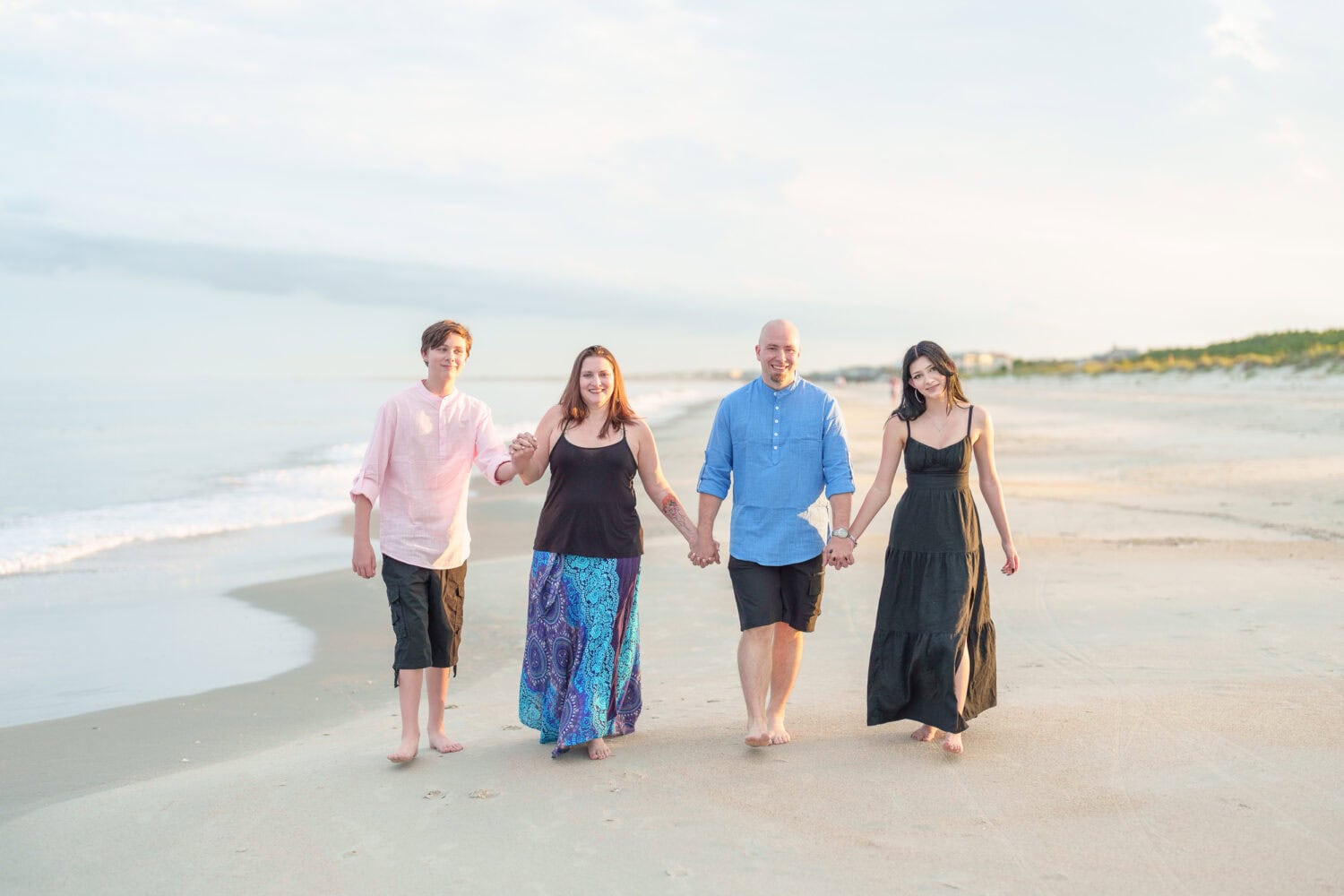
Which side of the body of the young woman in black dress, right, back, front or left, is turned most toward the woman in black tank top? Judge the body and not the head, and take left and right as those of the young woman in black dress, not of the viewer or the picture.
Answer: right

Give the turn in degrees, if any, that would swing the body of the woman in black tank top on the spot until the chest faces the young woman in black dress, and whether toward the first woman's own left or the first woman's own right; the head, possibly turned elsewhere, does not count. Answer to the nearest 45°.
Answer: approximately 90° to the first woman's own left

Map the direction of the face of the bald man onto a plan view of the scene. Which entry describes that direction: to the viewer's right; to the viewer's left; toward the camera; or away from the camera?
toward the camera

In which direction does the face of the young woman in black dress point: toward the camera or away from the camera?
toward the camera

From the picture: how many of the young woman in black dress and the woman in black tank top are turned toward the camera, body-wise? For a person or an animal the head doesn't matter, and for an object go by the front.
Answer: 2

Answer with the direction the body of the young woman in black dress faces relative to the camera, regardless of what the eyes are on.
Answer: toward the camera

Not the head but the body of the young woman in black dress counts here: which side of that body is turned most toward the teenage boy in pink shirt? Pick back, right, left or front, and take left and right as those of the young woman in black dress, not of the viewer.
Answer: right

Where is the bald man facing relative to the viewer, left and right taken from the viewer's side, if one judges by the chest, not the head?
facing the viewer

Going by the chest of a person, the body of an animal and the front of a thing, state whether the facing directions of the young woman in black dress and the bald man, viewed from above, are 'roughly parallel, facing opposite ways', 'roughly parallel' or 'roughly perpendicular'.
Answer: roughly parallel

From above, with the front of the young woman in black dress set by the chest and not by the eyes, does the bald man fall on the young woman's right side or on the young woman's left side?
on the young woman's right side

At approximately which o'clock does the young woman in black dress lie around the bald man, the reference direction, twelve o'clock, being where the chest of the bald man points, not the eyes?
The young woman in black dress is roughly at 9 o'clock from the bald man.

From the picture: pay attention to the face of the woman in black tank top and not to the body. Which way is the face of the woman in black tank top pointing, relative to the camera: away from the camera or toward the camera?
toward the camera
